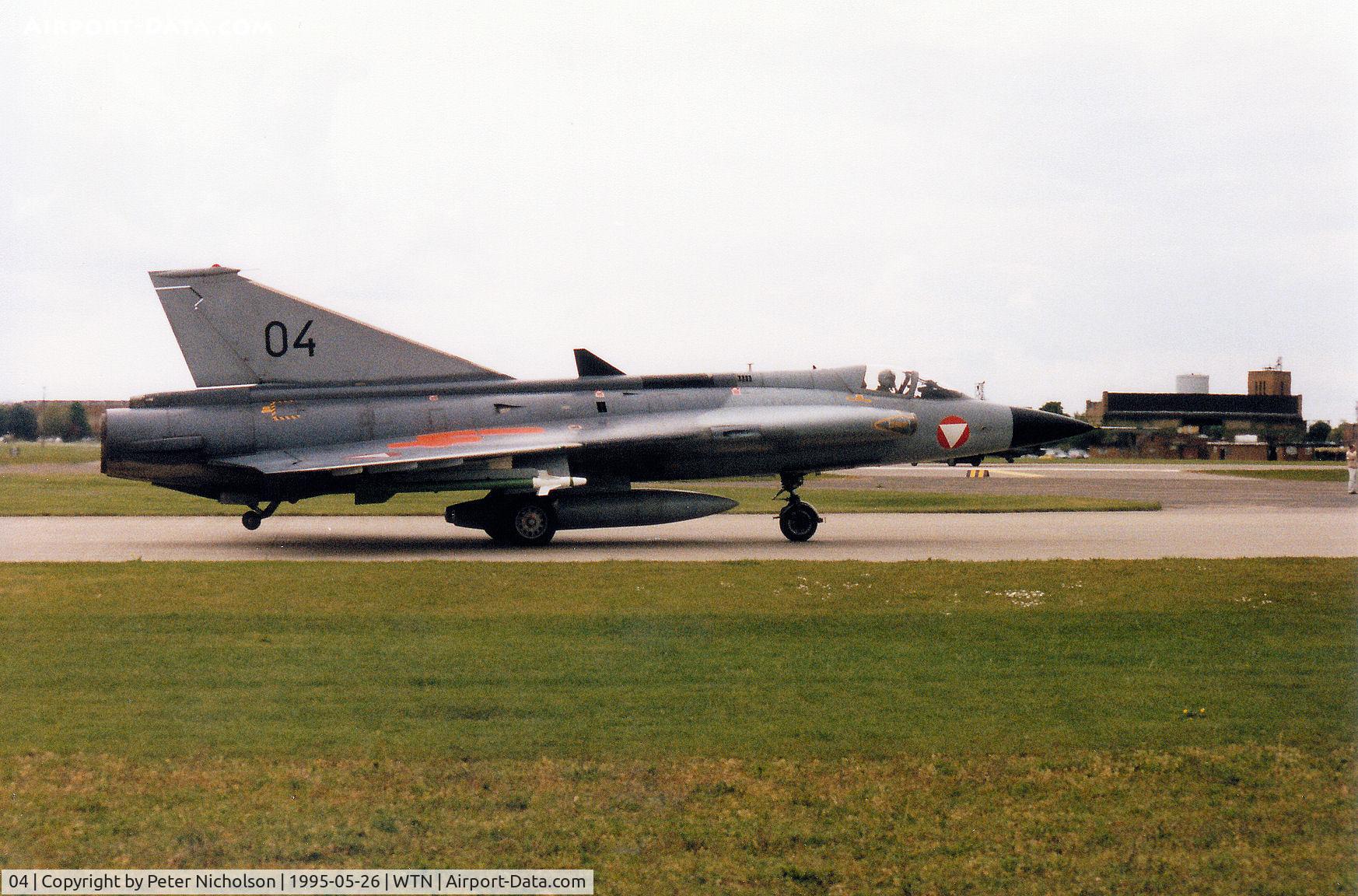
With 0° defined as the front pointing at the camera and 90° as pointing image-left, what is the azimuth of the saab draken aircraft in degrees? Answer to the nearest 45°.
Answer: approximately 270°
